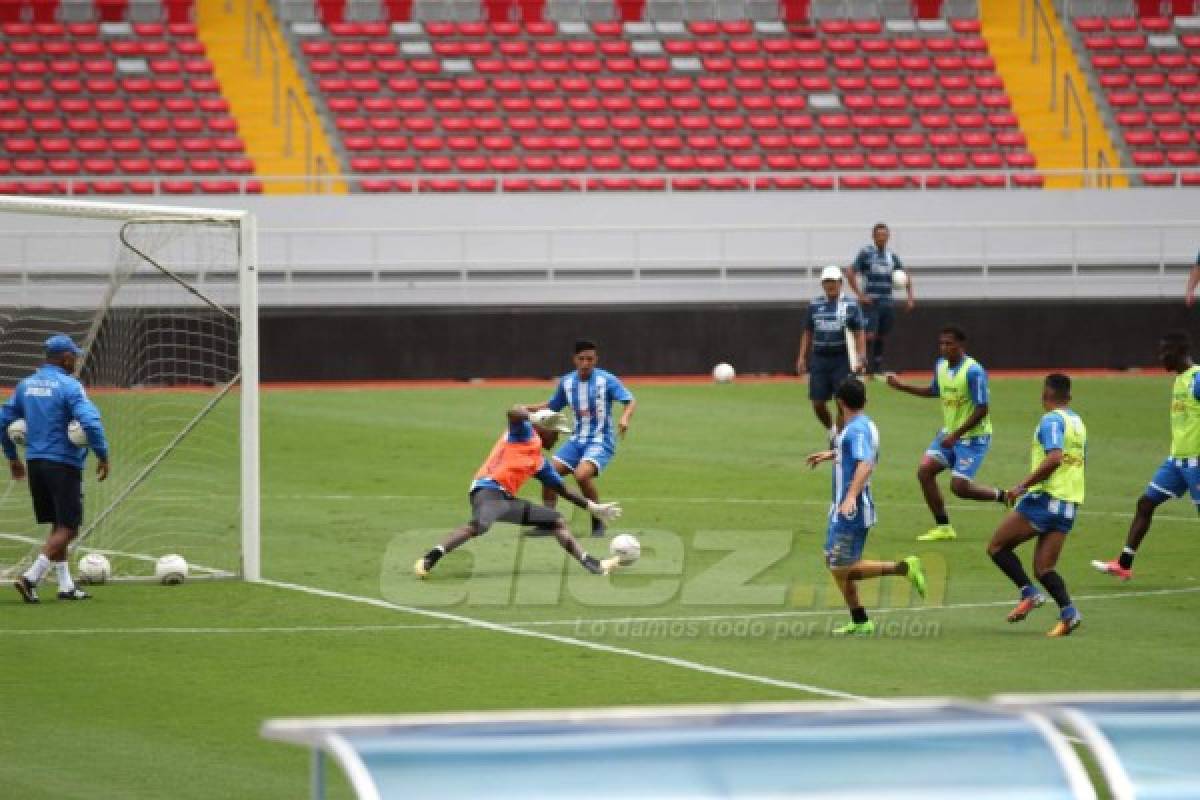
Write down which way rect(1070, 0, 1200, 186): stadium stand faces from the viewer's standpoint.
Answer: facing the viewer

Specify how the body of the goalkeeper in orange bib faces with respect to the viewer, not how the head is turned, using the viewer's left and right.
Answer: facing to the right of the viewer

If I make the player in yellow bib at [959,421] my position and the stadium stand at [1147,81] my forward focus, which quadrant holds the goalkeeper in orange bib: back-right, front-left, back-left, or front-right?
back-left

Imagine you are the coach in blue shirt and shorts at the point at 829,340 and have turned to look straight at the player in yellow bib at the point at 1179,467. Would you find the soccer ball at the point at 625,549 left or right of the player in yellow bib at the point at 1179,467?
right

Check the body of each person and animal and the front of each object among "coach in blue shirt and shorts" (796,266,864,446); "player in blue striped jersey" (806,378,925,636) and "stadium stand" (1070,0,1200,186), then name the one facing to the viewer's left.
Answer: the player in blue striped jersey

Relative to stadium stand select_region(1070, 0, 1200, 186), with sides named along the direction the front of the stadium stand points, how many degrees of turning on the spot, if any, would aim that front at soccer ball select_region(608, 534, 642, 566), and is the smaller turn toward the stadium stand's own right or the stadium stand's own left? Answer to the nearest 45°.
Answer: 0° — it already faces it

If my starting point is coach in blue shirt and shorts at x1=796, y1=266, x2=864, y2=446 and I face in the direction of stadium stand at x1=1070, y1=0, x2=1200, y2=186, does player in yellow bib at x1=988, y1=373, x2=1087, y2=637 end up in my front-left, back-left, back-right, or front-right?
back-right

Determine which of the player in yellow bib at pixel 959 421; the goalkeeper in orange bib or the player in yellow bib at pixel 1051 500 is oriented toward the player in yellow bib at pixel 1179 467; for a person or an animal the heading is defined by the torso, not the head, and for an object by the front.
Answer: the goalkeeper in orange bib

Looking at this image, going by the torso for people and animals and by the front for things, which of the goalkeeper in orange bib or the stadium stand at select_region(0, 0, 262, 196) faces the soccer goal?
the stadium stand

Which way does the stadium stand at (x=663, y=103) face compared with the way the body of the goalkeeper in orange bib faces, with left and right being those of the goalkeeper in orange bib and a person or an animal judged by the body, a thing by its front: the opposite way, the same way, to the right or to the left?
to the right

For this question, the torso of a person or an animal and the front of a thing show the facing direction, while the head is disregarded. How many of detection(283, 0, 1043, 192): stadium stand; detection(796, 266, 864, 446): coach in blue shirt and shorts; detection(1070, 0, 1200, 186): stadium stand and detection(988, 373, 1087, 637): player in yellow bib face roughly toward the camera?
3

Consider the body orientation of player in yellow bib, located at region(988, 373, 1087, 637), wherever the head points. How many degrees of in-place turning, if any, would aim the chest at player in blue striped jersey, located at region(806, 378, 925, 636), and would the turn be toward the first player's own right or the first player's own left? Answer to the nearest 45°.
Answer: approximately 45° to the first player's own left

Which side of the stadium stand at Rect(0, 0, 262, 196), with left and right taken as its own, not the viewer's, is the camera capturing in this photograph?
front

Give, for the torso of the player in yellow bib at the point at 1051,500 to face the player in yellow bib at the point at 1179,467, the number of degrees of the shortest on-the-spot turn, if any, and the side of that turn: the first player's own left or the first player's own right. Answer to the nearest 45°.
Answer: approximately 90° to the first player's own right

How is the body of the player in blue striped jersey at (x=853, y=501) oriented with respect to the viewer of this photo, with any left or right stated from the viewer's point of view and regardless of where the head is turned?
facing to the left of the viewer

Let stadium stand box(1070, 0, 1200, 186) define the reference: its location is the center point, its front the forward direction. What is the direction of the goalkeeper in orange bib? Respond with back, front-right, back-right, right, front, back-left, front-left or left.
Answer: front

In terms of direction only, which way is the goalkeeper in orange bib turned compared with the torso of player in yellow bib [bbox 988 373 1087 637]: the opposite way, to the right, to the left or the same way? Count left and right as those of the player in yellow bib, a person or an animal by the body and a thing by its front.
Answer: the opposite way

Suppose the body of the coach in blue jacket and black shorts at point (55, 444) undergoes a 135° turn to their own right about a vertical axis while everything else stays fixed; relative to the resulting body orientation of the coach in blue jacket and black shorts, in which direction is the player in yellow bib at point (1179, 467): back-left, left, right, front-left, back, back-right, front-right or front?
left

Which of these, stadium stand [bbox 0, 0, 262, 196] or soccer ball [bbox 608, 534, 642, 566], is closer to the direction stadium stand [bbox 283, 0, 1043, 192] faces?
the soccer ball

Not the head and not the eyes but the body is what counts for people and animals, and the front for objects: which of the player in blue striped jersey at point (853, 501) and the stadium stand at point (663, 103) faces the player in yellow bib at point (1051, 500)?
the stadium stand
